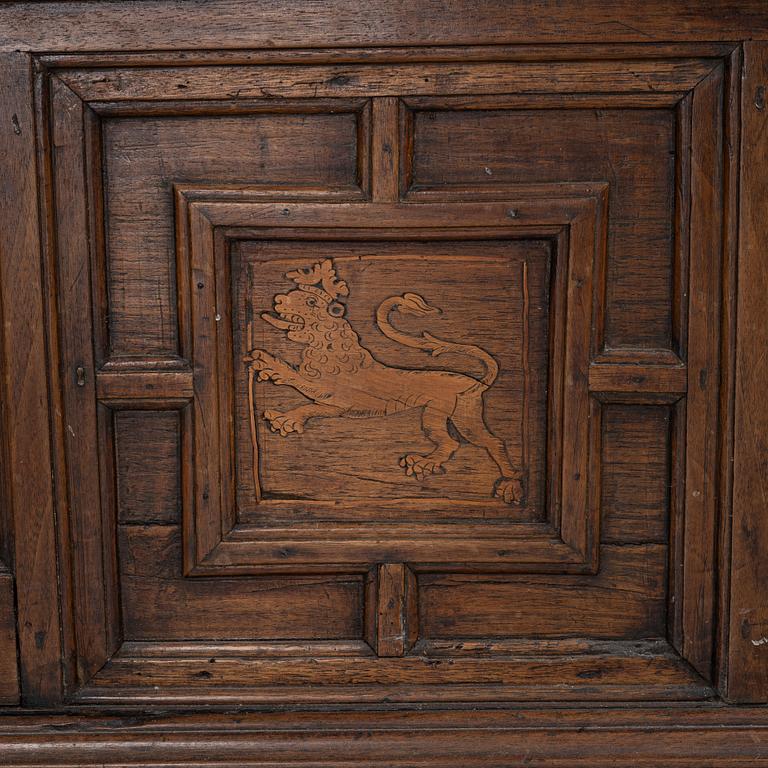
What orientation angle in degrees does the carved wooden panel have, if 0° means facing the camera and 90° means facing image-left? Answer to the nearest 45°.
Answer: approximately 0°
